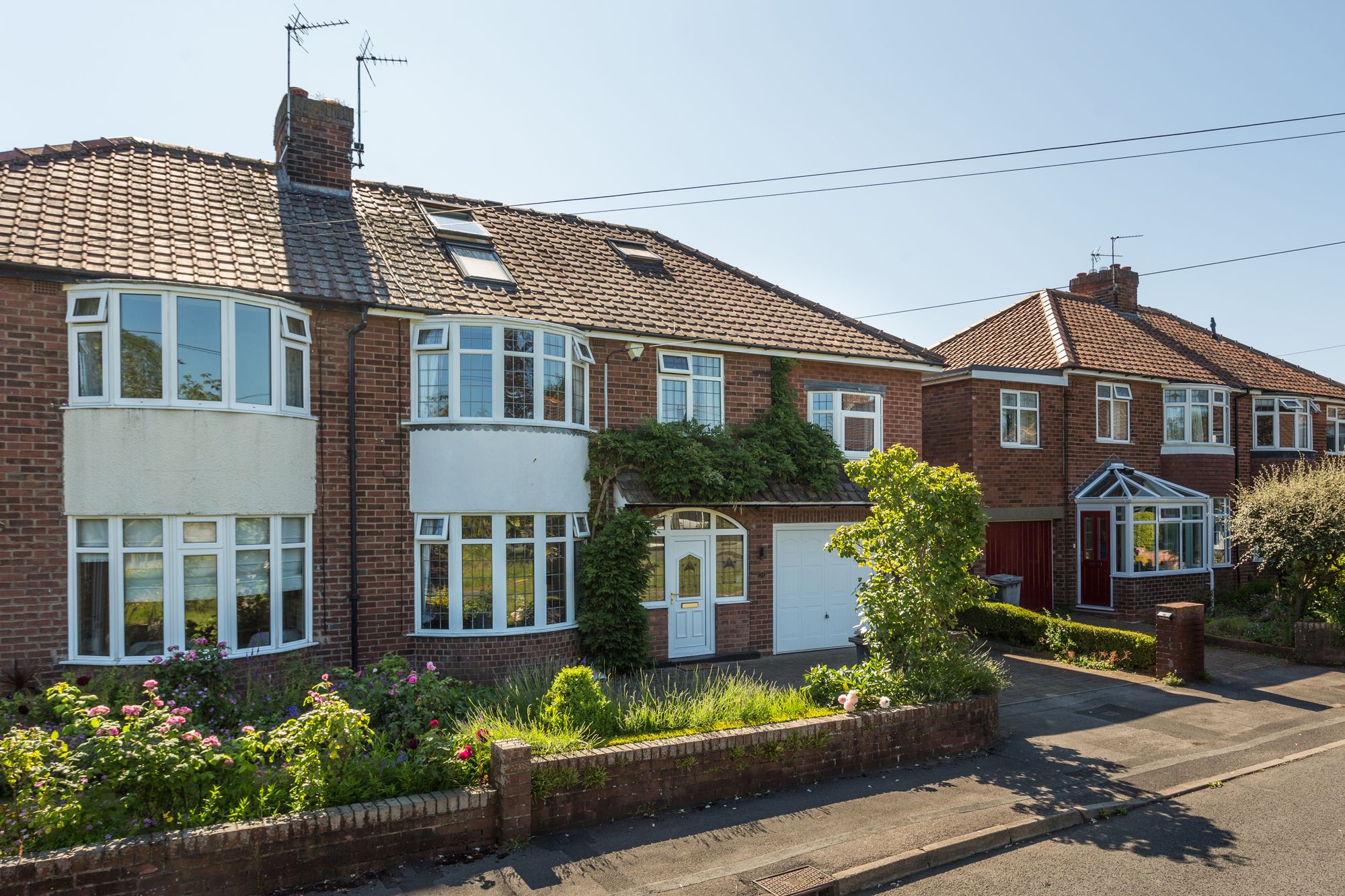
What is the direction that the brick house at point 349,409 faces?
toward the camera

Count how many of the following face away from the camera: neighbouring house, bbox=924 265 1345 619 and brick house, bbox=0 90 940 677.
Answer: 0

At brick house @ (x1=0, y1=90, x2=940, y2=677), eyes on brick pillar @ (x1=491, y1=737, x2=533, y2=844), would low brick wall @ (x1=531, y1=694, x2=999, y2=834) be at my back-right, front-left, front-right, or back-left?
front-left

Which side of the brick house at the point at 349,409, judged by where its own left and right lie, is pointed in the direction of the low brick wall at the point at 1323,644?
left

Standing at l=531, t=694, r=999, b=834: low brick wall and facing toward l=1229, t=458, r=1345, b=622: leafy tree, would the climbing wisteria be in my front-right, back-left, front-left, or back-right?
front-left

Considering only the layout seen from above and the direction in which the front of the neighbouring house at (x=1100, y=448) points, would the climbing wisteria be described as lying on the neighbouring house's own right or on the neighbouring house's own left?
on the neighbouring house's own right

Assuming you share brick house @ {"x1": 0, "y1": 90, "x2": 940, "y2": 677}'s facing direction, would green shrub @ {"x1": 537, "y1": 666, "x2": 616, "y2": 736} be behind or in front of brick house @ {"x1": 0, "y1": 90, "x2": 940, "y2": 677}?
in front

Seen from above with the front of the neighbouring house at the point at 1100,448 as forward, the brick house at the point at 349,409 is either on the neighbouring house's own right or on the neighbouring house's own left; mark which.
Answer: on the neighbouring house's own right

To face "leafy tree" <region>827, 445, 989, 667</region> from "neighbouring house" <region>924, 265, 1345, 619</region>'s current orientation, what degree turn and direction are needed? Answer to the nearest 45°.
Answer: approximately 45° to its right

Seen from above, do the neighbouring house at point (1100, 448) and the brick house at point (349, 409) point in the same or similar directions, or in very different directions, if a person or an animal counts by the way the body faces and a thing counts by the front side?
same or similar directions

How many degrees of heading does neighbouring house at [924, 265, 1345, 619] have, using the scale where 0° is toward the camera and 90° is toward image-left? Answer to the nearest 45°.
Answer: approximately 315°

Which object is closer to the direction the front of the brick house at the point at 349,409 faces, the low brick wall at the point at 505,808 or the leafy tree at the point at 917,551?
the low brick wall

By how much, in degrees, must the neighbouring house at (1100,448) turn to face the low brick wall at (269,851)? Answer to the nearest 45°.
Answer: approximately 45° to its right

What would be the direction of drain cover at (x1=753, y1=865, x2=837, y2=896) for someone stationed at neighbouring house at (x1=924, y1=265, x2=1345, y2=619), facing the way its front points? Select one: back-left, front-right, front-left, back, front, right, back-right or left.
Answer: front-right
